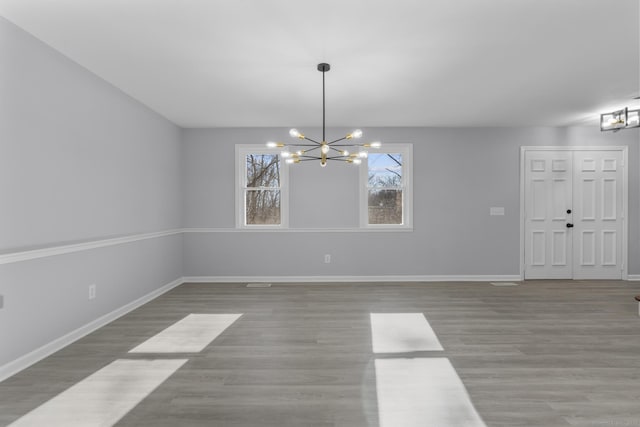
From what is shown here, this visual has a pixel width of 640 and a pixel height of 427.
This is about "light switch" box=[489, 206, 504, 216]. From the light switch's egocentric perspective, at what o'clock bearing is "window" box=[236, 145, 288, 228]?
The window is roughly at 2 o'clock from the light switch.

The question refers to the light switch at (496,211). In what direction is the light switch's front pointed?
toward the camera

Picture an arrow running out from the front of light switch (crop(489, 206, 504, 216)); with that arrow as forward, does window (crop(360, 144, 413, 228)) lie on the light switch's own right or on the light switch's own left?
on the light switch's own right

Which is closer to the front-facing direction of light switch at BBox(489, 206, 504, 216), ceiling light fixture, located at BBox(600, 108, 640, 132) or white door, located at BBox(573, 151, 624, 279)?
the ceiling light fixture

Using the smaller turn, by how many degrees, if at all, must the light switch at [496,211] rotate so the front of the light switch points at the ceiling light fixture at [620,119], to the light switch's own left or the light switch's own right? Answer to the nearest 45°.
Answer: approximately 90° to the light switch's own left

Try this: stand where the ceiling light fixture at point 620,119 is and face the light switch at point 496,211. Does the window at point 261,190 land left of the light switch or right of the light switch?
left

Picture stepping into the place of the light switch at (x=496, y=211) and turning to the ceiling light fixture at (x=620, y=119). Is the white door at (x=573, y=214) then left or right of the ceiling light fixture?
left

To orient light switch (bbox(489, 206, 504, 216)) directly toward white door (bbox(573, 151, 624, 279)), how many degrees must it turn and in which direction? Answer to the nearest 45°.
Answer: approximately 135° to its left

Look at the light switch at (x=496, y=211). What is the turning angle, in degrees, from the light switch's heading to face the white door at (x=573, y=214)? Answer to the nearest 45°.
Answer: approximately 135° to its left
